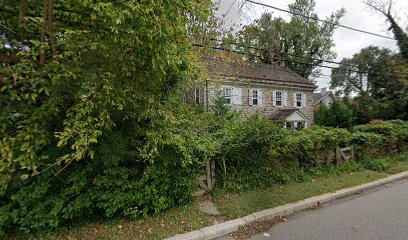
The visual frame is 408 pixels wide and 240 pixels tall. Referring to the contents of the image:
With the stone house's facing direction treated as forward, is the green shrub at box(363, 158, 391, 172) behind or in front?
in front

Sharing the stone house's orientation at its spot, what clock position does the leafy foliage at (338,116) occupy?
The leafy foliage is roughly at 10 o'clock from the stone house.

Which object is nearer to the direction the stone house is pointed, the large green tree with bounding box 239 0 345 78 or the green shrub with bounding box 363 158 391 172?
the green shrub

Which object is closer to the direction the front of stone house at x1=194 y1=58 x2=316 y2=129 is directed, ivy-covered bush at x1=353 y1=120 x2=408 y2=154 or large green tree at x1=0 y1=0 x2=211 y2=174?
the ivy-covered bush

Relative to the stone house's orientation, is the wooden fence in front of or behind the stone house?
in front

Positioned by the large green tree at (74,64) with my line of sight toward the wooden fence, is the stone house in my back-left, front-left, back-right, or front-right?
front-left
